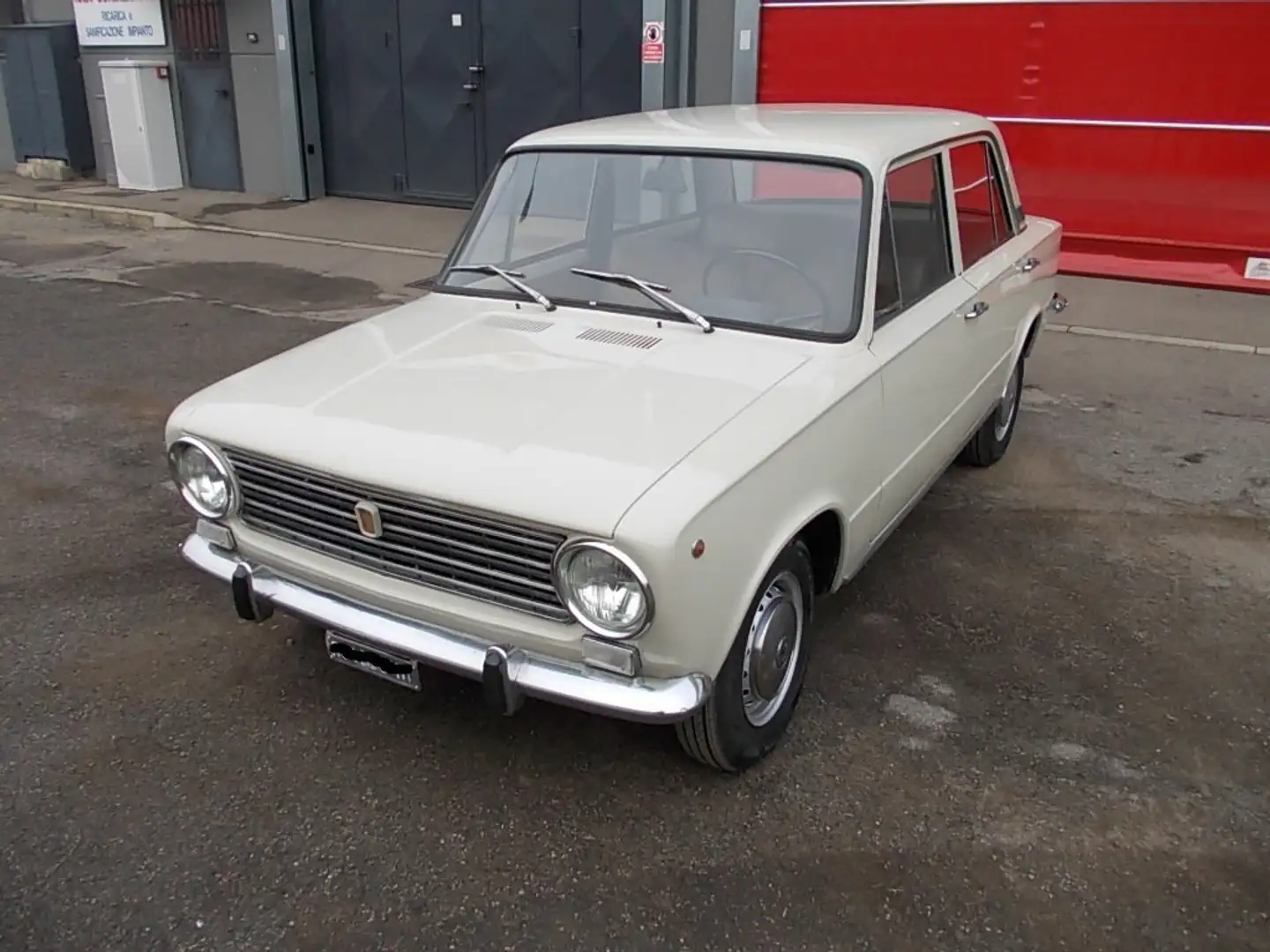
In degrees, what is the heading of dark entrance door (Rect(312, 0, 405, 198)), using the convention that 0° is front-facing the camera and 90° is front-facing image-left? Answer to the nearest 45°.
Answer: approximately 0°

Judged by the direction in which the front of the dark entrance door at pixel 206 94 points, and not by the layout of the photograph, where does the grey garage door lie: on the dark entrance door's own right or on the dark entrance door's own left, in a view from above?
on the dark entrance door's own left

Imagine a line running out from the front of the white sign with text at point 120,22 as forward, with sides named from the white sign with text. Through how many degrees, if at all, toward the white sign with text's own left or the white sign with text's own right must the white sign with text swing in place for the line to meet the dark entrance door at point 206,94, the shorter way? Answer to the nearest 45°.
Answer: approximately 45° to the white sign with text's own left

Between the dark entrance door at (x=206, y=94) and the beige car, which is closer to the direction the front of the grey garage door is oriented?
the beige car

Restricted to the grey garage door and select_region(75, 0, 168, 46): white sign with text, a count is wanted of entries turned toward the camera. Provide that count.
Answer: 2

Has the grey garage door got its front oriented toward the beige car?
yes

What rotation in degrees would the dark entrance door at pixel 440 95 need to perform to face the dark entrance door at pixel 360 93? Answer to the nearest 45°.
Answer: approximately 135° to its right

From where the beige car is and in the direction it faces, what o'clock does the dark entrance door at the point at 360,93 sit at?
The dark entrance door is roughly at 4 o'clock from the beige car.

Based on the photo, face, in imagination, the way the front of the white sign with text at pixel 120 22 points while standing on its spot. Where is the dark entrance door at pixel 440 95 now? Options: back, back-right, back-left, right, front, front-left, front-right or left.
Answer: front-left

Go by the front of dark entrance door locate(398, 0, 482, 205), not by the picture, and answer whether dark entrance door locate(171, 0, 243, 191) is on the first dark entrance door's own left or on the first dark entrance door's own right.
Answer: on the first dark entrance door's own right
